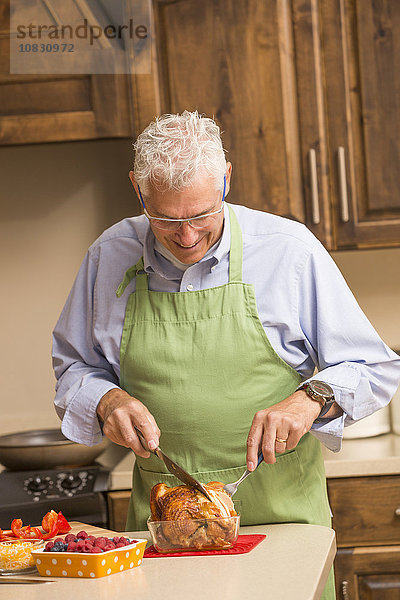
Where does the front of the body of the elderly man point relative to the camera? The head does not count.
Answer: toward the camera

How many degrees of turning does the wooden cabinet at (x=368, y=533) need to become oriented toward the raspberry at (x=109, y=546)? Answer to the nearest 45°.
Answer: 0° — it already faces it

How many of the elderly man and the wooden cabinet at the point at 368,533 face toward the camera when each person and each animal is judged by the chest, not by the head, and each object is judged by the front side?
2

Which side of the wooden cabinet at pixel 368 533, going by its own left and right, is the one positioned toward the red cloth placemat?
front

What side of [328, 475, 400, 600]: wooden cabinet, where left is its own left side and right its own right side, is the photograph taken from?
front

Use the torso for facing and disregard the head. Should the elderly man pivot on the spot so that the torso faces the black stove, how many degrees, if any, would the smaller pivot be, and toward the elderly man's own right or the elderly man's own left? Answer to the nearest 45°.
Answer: approximately 135° to the elderly man's own right

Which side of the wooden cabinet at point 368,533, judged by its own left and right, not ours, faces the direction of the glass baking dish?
front

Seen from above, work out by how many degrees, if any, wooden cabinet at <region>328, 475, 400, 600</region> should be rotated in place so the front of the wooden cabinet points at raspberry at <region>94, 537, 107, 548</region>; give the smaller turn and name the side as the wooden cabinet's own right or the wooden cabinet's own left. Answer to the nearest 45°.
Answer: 0° — it already faces it
